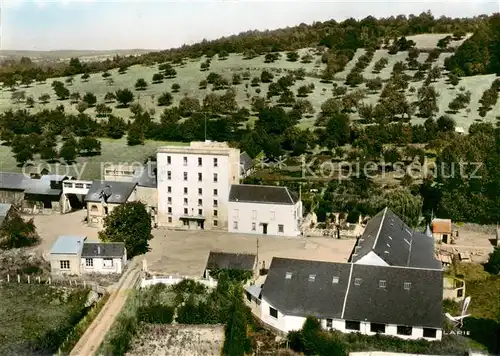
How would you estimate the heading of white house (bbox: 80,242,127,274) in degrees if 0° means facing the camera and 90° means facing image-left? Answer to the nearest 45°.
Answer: approximately 0°

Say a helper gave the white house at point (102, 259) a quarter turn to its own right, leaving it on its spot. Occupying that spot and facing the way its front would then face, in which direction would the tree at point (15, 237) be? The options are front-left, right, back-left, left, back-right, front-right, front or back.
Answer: front-right

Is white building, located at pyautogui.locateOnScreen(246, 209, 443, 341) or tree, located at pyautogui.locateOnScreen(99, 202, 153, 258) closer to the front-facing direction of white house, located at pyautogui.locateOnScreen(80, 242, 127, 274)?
the white building

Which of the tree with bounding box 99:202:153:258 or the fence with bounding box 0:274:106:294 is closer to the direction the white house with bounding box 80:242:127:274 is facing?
the fence

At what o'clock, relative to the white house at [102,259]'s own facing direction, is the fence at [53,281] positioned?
The fence is roughly at 3 o'clock from the white house.

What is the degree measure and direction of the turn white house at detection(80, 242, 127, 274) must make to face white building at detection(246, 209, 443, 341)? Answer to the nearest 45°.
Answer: approximately 45° to its left
